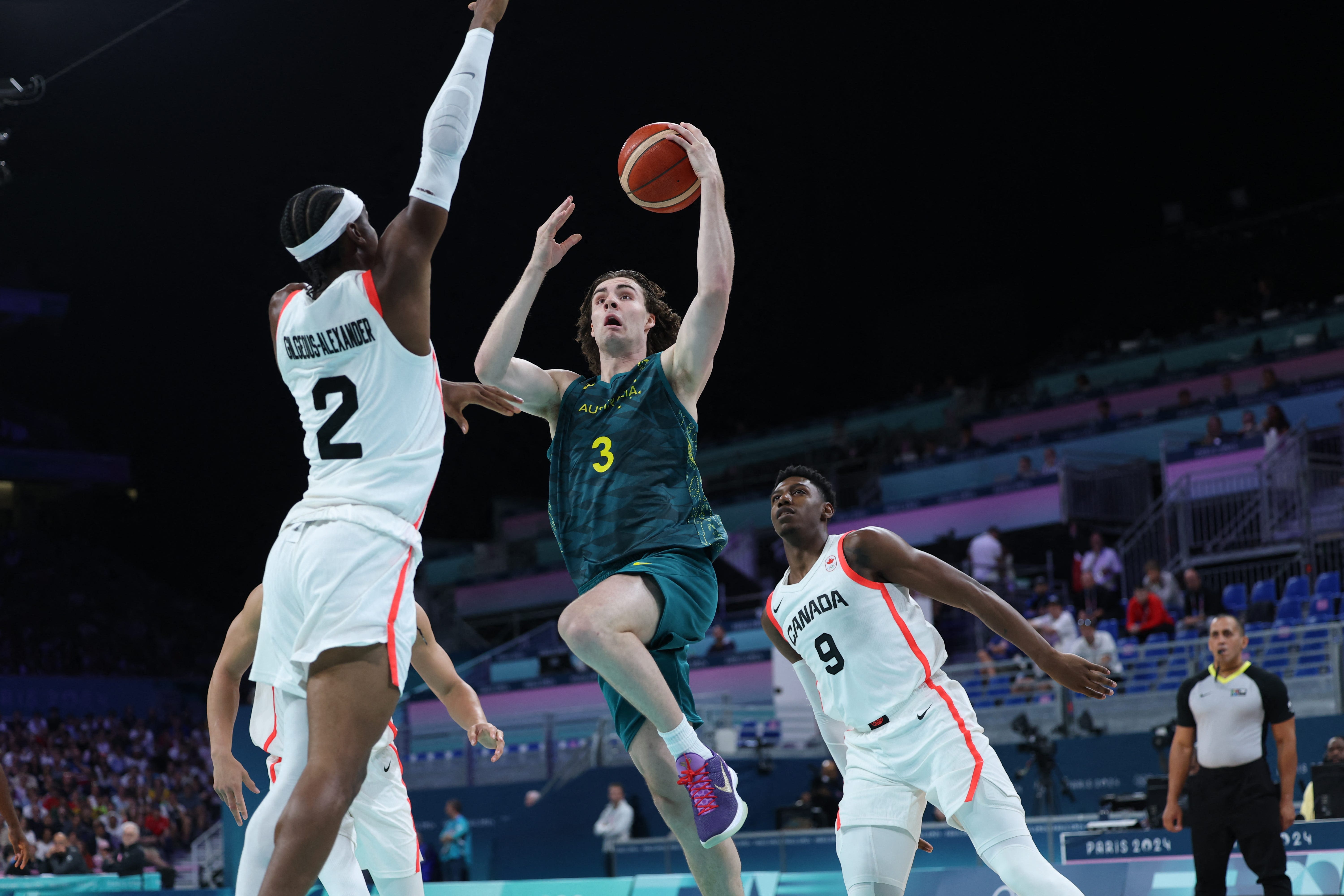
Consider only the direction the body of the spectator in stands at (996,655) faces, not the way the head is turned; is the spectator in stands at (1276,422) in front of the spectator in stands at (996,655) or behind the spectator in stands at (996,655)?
behind

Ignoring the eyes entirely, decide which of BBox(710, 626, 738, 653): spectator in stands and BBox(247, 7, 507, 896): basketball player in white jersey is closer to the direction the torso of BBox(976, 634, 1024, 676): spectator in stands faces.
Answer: the basketball player in white jersey

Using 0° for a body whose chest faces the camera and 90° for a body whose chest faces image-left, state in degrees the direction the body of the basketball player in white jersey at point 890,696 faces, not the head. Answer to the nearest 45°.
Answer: approximately 45°

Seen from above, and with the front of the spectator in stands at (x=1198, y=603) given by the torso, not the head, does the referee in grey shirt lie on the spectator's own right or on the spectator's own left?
on the spectator's own left

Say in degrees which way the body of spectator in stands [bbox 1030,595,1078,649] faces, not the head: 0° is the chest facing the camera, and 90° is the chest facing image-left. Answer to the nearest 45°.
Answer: approximately 45°

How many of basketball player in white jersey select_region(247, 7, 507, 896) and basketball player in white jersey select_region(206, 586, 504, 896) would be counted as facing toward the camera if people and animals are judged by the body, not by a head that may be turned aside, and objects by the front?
1

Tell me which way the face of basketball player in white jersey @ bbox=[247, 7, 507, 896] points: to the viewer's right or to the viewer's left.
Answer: to the viewer's right

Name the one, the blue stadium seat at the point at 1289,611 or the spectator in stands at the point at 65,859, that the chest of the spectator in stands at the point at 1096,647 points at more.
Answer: the spectator in stands

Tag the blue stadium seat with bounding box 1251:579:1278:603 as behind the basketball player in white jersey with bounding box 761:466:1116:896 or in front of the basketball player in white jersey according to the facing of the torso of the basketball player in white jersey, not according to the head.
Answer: behind

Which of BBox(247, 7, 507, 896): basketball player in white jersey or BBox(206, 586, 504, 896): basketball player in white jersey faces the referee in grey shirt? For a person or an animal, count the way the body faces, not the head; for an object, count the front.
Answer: BBox(247, 7, 507, 896): basketball player in white jersey

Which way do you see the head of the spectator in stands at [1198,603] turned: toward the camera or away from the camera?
toward the camera

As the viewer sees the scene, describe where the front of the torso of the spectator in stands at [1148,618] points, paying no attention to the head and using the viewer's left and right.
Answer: facing the viewer and to the left of the viewer

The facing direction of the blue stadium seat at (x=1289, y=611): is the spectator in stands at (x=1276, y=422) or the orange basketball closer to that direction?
the orange basketball
